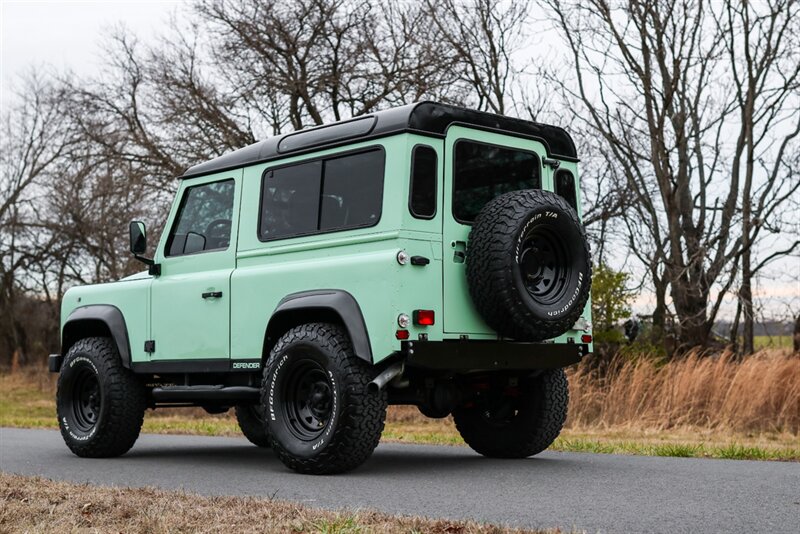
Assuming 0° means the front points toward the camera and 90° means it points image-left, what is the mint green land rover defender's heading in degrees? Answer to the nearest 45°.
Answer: approximately 135°
